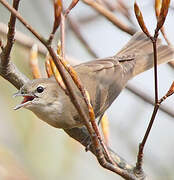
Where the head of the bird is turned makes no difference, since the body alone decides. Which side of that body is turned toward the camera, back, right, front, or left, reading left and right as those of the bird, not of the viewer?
left

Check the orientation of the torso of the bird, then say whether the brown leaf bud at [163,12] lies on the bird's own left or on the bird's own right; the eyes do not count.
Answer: on the bird's own left

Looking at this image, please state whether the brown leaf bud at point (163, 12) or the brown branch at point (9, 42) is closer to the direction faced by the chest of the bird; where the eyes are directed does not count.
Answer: the brown branch
